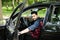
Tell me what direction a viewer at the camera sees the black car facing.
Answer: facing to the left of the viewer
